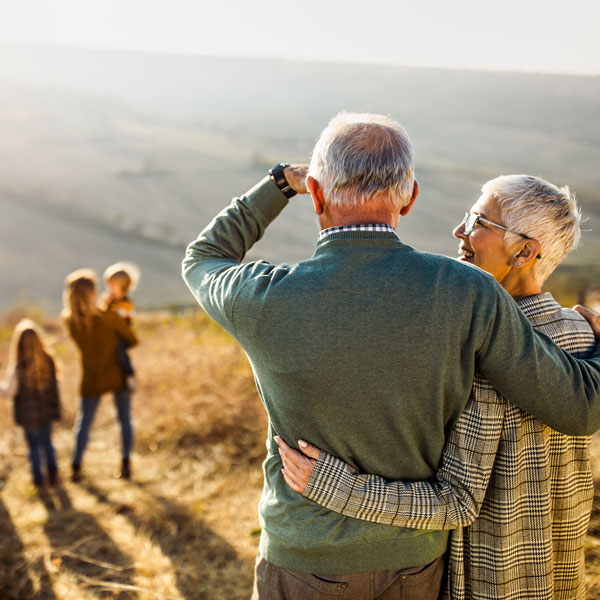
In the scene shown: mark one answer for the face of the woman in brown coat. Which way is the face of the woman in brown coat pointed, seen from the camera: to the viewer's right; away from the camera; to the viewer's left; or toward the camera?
away from the camera

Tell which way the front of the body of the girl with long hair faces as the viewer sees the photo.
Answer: away from the camera

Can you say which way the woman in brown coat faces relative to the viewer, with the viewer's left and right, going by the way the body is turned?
facing away from the viewer

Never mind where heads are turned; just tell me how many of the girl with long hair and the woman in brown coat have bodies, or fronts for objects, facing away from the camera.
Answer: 2

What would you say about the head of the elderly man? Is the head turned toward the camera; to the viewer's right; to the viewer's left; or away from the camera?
away from the camera

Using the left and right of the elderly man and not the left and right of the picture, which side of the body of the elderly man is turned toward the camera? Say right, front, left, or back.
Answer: back
